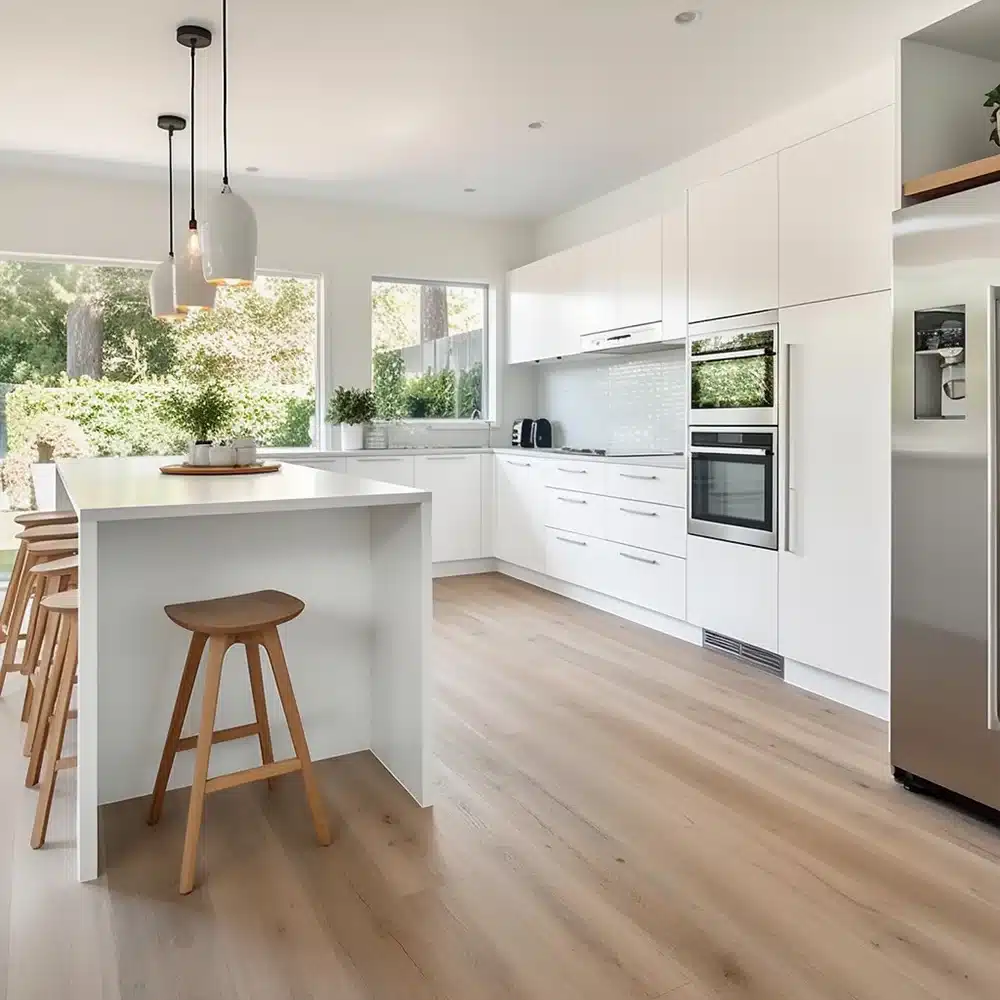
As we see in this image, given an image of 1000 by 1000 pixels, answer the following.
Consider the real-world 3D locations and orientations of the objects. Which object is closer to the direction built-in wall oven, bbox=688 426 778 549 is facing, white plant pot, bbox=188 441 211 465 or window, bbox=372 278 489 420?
the white plant pot

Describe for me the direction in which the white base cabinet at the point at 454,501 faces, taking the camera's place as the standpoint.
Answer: facing the viewer

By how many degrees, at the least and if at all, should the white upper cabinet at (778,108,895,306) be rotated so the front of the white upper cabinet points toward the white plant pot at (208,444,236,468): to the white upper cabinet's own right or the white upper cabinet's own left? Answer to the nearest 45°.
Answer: approximately 45° to the white upper cabinet's own right

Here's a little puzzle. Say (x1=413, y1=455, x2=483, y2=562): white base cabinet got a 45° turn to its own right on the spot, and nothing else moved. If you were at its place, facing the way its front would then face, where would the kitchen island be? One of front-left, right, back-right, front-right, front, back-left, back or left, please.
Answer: front-left

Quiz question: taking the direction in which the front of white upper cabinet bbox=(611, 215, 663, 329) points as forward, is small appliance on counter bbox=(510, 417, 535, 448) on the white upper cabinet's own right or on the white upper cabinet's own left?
on the white upper cabinet's own right

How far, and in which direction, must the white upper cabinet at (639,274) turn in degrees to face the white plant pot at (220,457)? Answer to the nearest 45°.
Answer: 0° — it already faces it

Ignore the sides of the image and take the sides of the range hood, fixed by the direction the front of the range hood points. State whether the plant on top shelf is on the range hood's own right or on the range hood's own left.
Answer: on the range hood's own left

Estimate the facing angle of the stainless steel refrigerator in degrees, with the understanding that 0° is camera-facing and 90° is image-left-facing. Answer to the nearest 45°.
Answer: approximately 45°

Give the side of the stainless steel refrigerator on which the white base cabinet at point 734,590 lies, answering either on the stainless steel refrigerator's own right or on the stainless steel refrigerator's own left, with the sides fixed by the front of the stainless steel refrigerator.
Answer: on the stainless steel refrigerator's own right

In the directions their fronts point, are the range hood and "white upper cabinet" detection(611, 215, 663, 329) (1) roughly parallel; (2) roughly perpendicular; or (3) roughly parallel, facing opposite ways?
roughly parallel

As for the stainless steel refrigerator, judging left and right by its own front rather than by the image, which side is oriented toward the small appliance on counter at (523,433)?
right

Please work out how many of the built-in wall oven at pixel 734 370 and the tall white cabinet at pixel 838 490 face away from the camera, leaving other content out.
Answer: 0

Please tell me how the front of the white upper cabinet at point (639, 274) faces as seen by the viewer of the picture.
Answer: facing the viewer and to the left of the viewer

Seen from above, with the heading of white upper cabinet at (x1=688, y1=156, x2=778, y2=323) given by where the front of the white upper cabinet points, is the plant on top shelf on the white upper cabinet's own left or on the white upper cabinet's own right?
on the white upper cabinet's own left
